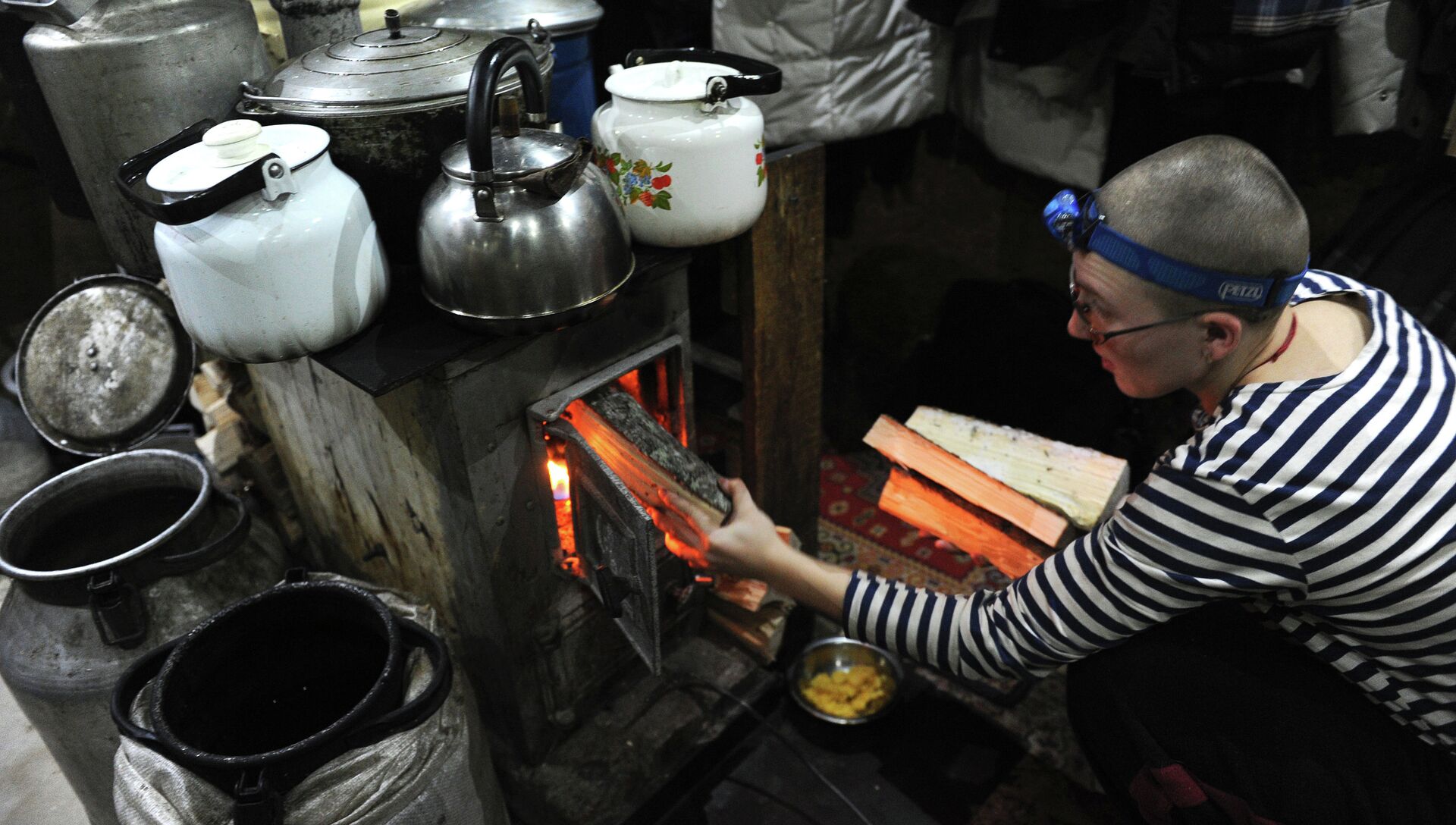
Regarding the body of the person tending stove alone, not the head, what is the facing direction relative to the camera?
to the viewer's left

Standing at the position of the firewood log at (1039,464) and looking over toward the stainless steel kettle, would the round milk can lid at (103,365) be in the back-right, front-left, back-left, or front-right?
front-right

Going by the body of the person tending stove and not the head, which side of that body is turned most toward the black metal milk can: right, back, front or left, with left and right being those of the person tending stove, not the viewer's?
front

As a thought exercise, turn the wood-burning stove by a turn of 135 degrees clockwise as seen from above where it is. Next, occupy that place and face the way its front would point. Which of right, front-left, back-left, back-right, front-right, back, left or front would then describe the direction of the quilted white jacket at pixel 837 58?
back-right

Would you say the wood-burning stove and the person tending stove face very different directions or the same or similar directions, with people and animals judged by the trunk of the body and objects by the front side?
very different directions

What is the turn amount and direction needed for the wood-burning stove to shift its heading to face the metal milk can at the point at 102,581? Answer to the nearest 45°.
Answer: approximately 135° to its right

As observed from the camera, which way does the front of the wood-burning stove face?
facing the viewer and to the right of the viewer

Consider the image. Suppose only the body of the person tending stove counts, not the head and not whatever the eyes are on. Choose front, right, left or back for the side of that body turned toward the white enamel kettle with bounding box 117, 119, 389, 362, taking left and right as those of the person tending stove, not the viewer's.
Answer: front
